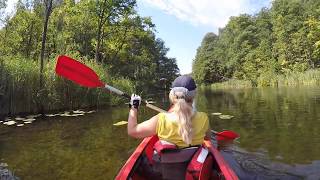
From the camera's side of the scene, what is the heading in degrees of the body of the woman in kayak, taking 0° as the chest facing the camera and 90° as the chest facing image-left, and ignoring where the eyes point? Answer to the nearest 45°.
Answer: approximately 180°

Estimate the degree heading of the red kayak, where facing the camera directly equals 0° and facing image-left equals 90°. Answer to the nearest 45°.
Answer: approximately 180°

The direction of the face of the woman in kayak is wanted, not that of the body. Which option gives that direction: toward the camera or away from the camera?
away from the camera
